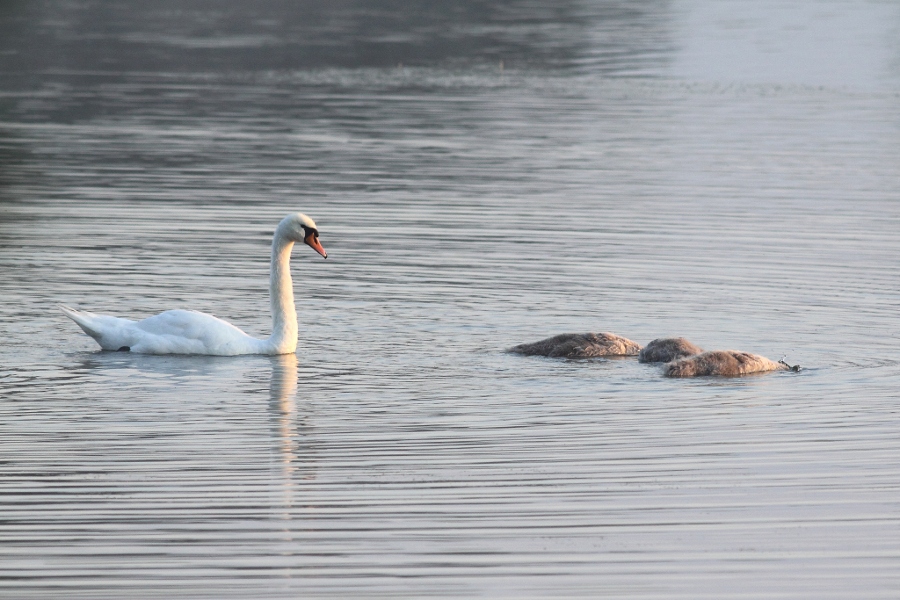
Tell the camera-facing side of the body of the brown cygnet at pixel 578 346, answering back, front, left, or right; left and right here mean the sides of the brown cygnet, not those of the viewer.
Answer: right

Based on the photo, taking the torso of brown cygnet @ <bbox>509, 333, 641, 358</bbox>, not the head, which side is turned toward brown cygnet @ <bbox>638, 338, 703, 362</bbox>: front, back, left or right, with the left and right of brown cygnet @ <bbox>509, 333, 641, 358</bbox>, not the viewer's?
front
